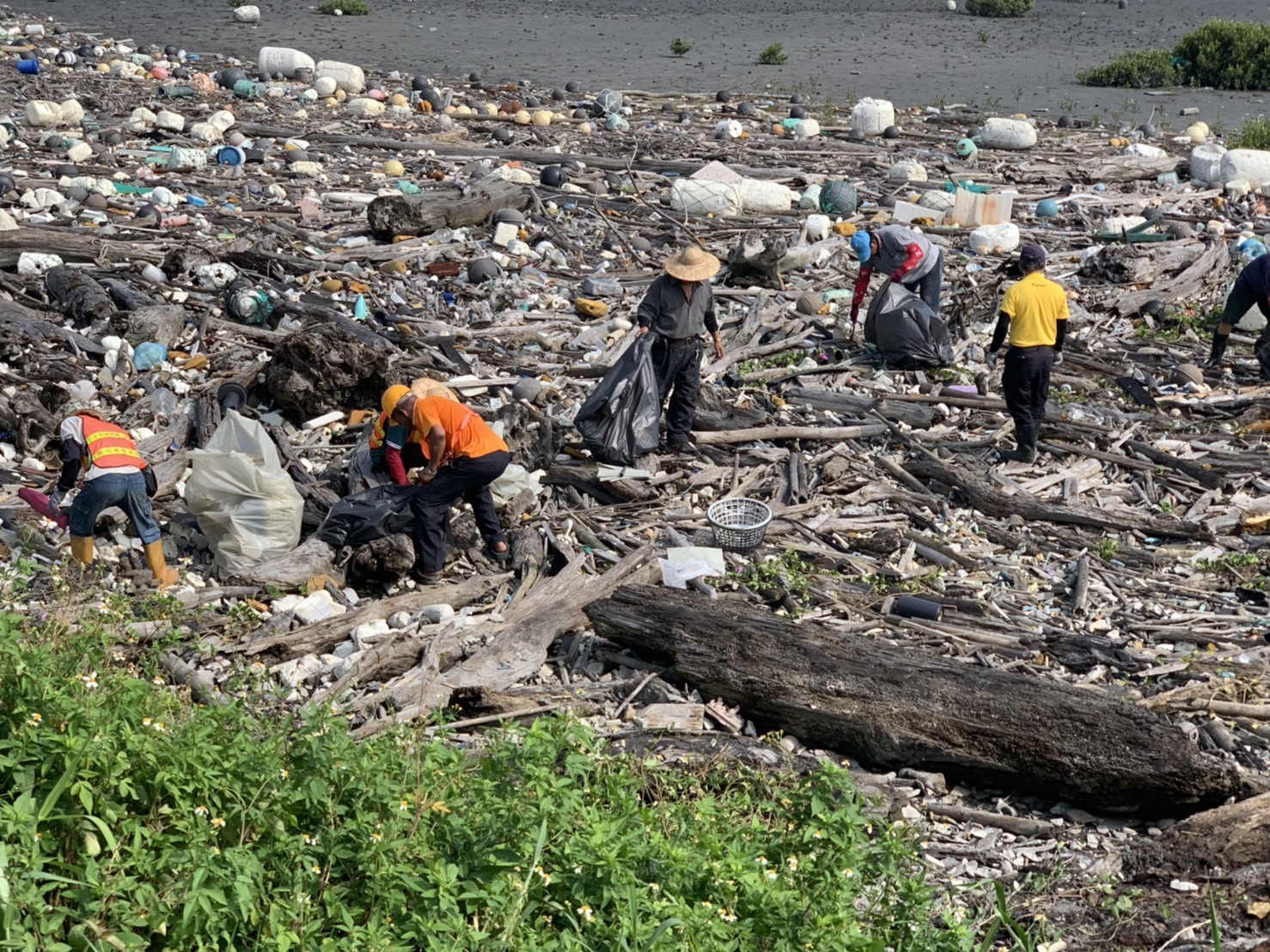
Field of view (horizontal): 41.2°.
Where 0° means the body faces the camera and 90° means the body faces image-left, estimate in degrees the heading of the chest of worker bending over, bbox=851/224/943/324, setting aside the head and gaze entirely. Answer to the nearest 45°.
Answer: approximately 90°

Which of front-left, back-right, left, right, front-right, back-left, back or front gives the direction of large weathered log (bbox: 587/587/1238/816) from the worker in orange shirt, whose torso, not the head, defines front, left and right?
back-left

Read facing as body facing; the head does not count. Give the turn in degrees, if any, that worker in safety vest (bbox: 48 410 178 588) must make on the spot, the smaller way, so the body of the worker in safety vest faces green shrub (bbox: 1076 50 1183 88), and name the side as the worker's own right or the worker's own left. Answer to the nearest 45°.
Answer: approximately 90° to the worker's own right

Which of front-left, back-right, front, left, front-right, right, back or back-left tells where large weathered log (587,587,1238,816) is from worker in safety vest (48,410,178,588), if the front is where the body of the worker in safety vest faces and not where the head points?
back

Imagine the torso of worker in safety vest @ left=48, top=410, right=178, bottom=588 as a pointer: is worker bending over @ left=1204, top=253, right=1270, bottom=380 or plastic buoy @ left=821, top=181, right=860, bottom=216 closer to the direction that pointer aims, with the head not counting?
the plastic buoy

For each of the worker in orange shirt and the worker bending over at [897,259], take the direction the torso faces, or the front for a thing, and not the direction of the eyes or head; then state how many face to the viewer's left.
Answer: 2

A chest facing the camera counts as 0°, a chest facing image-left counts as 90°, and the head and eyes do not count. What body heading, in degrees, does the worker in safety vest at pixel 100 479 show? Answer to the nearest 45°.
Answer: approximately 135°

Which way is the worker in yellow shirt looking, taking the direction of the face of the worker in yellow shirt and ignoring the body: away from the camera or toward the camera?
away from the camera

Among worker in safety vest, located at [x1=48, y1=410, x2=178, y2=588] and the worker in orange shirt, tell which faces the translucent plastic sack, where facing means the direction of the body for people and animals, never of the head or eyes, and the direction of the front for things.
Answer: the worker in orange shirt

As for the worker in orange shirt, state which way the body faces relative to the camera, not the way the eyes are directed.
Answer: to the viewer's left

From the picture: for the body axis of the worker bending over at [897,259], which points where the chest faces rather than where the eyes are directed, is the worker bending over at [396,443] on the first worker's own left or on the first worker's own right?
on the first worker's own left

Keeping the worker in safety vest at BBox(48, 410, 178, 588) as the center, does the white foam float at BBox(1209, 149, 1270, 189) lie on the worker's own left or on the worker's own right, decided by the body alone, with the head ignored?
on the worker's own right

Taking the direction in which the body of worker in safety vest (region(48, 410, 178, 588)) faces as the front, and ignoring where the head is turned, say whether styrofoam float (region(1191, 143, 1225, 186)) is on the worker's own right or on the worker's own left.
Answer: on the worker's own right

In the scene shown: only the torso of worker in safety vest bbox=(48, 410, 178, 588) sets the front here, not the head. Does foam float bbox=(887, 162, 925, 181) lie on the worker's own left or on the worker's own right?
on the worker's own right
